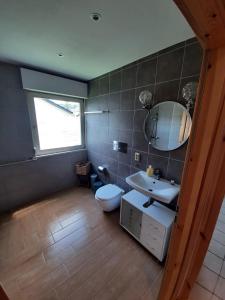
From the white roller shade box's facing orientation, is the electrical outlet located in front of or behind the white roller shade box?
in front

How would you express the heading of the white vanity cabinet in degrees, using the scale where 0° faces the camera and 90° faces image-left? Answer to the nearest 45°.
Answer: approximately 45°

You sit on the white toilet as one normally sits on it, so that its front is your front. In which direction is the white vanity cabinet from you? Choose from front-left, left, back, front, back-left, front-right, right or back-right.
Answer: left

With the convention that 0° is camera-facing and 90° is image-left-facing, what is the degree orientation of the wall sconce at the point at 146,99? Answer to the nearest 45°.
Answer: approximately 45°

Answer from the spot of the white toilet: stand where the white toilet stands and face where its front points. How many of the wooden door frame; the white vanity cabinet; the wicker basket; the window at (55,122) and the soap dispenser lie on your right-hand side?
2

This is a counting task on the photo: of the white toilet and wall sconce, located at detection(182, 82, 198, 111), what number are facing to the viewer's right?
0

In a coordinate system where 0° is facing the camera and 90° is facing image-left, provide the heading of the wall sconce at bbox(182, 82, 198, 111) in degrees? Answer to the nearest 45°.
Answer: approximately 45°

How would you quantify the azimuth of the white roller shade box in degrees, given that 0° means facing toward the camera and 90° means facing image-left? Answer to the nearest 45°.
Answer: approximately 315°
